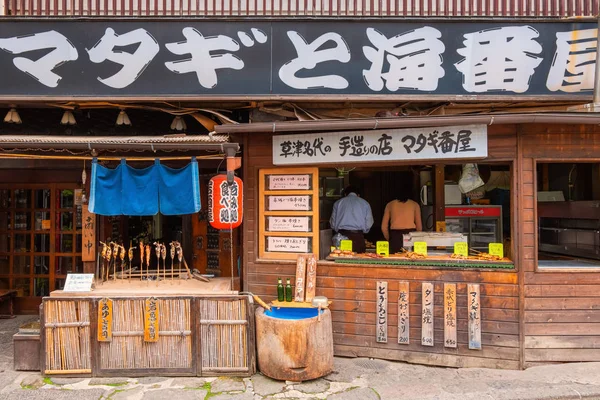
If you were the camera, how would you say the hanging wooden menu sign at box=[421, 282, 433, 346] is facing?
facing the viewer

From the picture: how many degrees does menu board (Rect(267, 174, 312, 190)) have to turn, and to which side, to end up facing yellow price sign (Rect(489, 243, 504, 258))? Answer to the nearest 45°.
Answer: approximately 90° to its left

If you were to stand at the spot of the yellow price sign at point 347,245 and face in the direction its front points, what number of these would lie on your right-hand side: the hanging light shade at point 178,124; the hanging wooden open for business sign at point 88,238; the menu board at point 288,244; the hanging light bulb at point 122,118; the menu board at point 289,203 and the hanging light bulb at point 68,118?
6

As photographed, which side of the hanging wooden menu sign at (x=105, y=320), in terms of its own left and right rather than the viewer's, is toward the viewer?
front

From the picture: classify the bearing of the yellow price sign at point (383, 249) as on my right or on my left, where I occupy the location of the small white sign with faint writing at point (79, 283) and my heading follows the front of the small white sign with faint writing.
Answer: on my left

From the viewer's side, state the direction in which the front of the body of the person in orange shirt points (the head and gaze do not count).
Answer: away from the camera

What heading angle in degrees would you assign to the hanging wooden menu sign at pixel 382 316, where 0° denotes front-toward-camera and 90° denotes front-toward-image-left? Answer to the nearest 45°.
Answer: approximately 0°

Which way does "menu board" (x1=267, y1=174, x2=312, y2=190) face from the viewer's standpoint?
toward the camera

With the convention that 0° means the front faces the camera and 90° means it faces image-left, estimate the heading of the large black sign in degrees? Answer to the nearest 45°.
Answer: approximately 0°
